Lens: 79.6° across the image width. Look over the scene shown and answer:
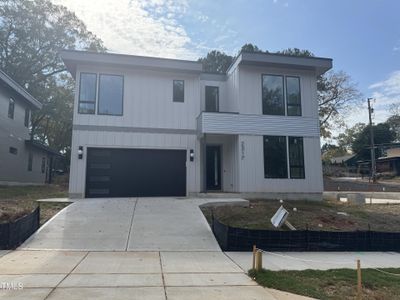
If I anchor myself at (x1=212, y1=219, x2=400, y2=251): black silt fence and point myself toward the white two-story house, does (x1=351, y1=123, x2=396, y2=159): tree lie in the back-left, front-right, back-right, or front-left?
front-right

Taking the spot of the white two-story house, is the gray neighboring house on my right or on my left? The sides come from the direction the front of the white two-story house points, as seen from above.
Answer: on my right

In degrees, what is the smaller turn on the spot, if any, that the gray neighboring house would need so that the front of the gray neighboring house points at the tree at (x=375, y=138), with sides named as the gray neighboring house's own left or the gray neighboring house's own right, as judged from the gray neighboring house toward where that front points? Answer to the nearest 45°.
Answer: approximately 135° to the gray neighboring house's own left

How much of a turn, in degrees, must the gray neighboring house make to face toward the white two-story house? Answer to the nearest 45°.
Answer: approximately 90° to its left

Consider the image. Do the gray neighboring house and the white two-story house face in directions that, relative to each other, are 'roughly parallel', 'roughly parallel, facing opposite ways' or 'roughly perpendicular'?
roughly parallel

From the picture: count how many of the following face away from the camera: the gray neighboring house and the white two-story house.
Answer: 0

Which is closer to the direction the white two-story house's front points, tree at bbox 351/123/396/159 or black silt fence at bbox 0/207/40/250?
the black silt fence

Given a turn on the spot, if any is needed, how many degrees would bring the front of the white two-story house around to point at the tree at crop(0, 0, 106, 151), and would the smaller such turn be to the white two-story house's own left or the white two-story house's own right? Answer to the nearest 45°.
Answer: approximately 135° to the white two-story house's own right

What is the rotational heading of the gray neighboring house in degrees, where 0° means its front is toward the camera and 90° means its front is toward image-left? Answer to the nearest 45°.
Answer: approximately 45°

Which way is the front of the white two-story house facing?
toward the camera

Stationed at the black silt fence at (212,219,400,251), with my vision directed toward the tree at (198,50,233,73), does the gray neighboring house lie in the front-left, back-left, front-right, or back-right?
front-left

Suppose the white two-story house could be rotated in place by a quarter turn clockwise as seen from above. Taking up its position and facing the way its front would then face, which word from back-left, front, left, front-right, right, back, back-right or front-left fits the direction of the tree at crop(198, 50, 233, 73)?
right

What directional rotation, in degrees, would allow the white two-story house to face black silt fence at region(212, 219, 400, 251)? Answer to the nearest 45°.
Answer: approximately 45° to its left
